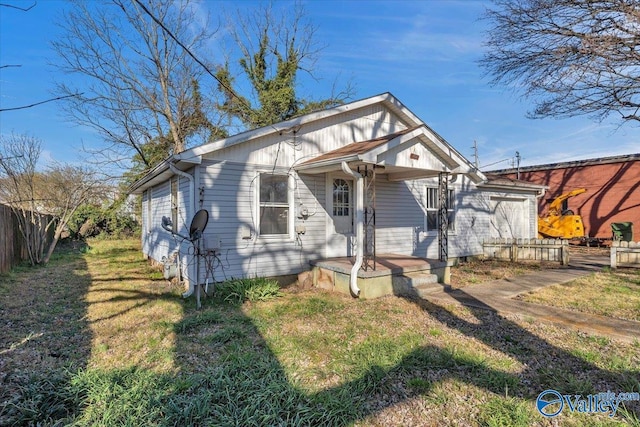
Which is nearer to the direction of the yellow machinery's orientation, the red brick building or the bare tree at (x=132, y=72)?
the red brick building

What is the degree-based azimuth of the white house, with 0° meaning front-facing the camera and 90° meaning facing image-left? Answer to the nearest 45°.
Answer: approximately 315°

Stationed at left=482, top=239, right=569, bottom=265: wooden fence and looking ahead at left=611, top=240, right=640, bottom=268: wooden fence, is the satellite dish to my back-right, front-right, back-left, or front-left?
back-right

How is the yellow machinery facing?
to the viewer's right

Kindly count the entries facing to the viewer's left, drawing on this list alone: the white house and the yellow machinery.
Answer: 0

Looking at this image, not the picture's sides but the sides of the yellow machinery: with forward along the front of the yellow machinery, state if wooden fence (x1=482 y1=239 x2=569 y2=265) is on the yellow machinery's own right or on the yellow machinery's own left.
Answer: on the yellow machinery's own right
